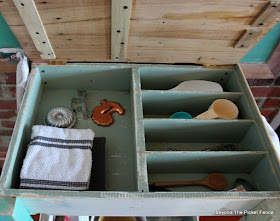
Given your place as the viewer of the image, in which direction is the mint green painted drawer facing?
facing the viewer

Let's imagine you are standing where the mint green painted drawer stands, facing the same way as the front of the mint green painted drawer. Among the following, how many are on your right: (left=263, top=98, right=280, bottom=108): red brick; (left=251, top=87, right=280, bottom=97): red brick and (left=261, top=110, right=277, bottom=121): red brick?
0

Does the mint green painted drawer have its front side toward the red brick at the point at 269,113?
no

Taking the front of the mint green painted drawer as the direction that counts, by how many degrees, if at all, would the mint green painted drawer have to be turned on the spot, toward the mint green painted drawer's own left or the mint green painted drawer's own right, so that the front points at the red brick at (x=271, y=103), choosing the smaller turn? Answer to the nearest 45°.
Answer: approximately 135° to the mint green painted drawer's own left

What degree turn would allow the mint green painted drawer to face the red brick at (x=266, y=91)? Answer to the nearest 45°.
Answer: approximately 90° to its left
